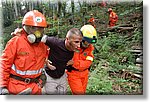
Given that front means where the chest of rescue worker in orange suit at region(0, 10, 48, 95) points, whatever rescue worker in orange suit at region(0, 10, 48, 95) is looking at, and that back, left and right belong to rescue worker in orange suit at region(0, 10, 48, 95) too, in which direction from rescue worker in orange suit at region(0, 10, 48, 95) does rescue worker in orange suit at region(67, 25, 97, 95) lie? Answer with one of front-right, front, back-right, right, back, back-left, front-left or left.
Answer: front-left

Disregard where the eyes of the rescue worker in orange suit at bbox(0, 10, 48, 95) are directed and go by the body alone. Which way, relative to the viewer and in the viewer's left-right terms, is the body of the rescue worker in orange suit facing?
facing the viewer and to the right of the viewer
